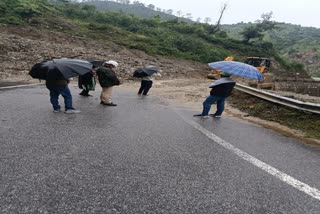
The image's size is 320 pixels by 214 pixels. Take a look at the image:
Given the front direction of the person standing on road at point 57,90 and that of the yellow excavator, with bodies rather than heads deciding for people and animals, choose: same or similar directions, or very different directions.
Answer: very different directions

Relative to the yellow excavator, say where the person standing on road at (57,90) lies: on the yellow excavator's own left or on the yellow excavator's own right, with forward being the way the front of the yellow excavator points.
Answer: on the yellow excavator's own left

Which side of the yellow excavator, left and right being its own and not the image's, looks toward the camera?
left

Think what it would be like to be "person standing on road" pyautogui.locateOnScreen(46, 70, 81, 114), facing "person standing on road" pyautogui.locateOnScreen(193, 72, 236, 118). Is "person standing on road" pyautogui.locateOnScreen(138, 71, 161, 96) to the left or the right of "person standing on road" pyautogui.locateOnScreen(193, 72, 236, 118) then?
left

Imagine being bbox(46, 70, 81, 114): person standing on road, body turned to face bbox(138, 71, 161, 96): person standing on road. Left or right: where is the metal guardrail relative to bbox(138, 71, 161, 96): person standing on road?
right

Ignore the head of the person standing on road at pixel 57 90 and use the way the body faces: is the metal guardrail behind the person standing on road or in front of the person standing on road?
in front

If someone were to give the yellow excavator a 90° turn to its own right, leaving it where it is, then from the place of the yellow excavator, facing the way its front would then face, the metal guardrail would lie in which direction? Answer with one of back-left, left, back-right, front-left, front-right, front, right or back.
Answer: back

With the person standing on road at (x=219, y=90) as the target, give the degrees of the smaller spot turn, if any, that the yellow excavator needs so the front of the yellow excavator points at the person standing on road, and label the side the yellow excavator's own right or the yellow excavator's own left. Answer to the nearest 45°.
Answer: approximately 90° to the yellow excavator's own left
